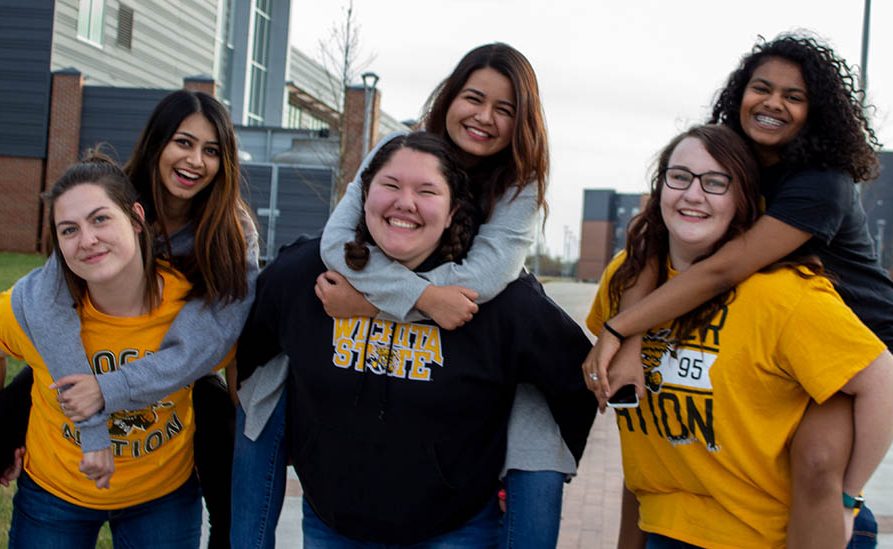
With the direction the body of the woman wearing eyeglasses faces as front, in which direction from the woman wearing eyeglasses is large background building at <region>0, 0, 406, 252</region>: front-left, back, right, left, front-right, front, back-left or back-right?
right

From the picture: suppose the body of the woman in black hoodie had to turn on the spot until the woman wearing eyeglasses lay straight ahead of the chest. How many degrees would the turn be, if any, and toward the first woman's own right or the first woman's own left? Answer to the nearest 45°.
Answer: approximately 90° to the first woman's own left

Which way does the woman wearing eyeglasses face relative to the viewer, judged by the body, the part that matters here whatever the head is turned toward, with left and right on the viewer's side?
facing the viewer and to the left of the viewer

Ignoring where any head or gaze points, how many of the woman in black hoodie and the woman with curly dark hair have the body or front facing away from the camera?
0

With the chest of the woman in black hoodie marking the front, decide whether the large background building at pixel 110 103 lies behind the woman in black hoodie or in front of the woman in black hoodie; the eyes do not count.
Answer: behind

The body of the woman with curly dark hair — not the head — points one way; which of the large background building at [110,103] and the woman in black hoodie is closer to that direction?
the woman in black hoodie

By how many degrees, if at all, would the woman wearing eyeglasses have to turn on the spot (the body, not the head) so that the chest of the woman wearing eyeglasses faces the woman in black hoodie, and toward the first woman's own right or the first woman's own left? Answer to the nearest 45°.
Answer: approximately 45° to the first woman's own right

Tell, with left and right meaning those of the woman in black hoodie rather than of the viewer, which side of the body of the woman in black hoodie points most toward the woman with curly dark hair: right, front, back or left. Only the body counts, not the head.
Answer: left

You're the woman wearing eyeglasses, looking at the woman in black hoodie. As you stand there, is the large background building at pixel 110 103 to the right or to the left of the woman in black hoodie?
right

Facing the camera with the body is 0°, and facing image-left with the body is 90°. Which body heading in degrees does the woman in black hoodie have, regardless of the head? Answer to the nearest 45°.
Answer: approximately 0°

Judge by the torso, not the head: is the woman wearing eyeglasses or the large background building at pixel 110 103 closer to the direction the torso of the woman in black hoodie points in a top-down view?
the woman wearing eyeglasses

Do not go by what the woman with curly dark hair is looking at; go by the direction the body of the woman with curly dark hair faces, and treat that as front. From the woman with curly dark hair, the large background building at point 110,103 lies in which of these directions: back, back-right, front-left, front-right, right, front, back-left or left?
right

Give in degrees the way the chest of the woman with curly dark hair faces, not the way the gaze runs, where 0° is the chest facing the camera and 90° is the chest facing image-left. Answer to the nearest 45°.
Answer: approximately 45°
